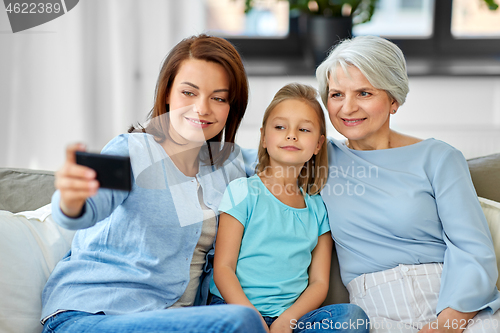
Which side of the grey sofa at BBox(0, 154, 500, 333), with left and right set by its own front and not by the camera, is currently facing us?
front

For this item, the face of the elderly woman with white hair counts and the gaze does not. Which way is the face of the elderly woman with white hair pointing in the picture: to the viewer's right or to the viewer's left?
to the viewer's left

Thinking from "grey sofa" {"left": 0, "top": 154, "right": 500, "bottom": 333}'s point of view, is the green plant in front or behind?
behind

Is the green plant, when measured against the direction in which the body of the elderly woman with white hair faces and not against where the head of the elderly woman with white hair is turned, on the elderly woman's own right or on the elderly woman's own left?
on the elderly woman's own right
